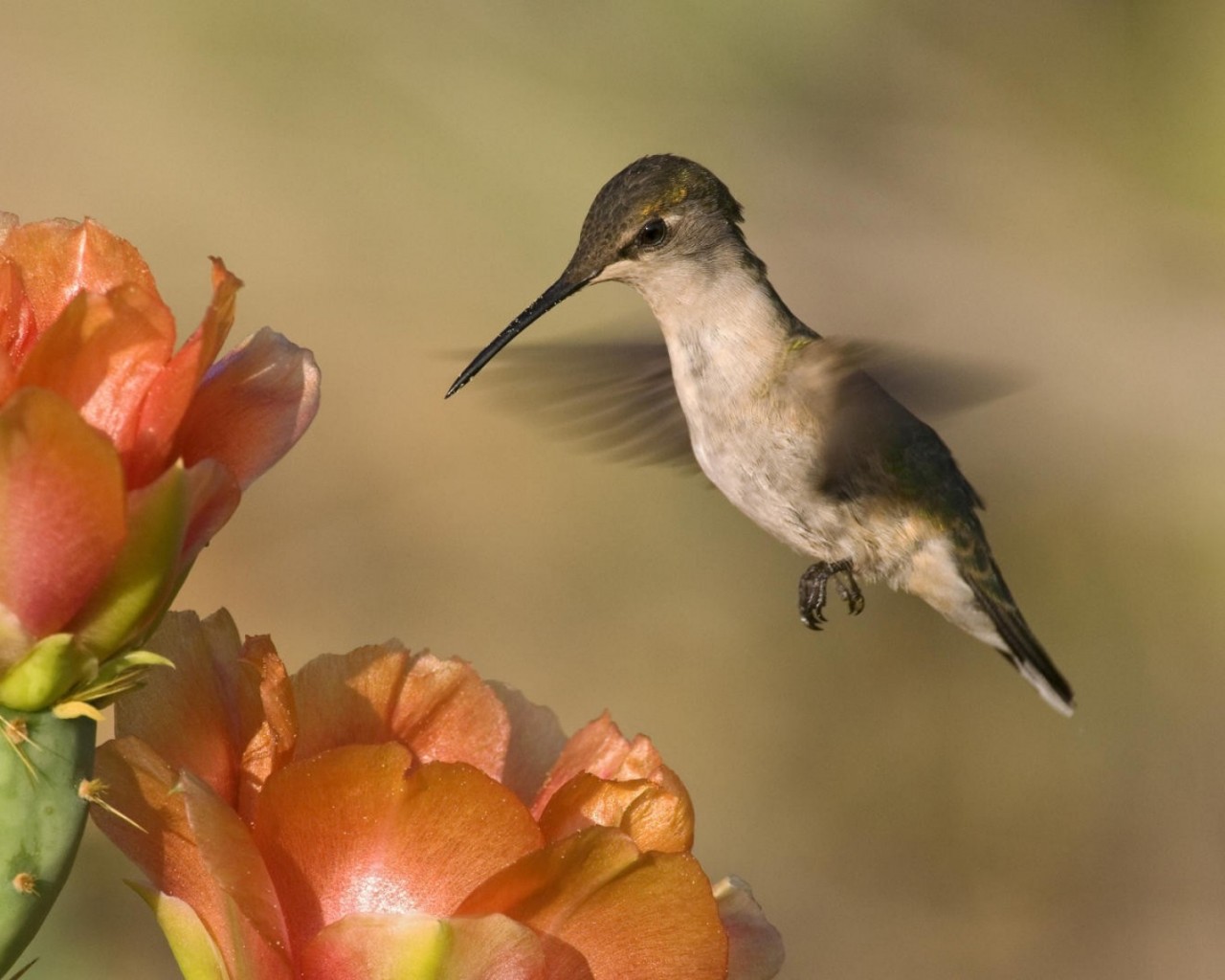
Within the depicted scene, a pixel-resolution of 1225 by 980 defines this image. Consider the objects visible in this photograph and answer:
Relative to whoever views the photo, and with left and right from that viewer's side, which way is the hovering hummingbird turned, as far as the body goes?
facing to the left of the viewer

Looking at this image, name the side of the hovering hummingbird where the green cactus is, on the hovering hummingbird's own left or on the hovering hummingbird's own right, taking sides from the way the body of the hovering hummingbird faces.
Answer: on the hovering hummingbird's own left
